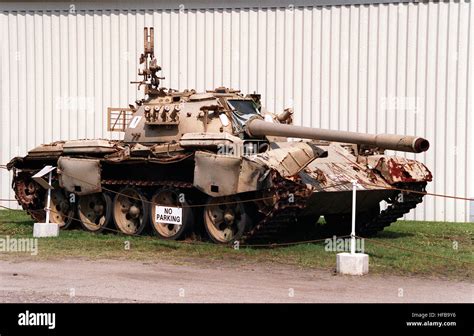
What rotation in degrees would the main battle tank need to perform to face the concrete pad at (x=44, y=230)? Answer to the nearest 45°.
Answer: approximately 135° to its right

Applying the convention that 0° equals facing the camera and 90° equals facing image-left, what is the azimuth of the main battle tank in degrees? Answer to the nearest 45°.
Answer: approximately 315°
